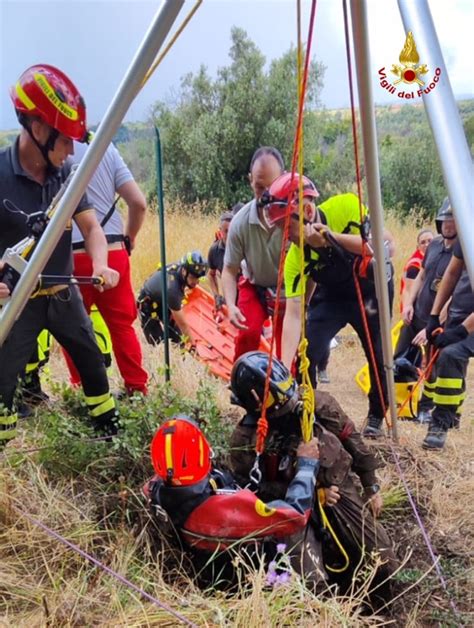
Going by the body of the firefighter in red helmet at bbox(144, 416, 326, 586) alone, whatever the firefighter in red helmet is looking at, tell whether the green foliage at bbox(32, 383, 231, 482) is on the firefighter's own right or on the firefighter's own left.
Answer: on the firefighter's own left

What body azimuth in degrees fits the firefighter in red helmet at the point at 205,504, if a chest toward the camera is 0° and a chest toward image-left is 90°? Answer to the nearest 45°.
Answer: approximately 225°

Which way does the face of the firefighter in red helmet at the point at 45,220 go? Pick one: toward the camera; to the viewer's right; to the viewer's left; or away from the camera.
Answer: to the viewer's right

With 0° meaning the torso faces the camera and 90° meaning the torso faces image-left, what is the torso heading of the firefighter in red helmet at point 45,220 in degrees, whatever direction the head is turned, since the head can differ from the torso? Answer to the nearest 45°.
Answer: approximately 315°

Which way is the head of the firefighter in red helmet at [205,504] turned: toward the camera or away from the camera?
away from the camera

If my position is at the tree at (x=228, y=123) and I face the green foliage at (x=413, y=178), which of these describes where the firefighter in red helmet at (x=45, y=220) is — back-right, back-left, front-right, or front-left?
back-right

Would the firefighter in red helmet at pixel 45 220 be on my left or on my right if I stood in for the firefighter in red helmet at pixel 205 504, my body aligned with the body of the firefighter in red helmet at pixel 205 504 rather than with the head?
on my left

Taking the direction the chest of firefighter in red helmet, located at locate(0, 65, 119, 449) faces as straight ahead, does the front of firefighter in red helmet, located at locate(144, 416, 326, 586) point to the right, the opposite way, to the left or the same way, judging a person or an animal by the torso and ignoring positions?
to the left
